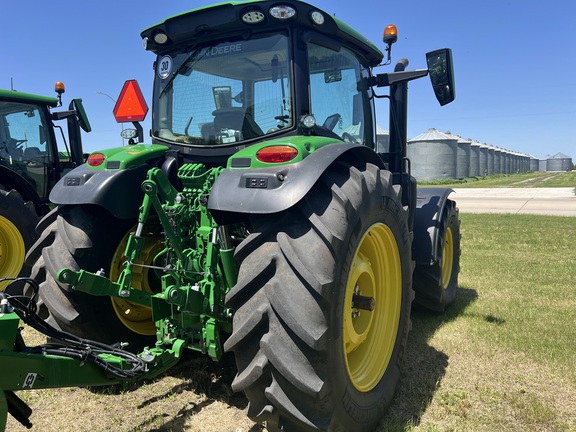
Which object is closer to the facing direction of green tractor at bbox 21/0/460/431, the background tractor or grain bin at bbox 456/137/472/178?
the grain bin

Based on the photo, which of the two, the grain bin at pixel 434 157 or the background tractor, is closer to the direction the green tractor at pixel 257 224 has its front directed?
the grain bin

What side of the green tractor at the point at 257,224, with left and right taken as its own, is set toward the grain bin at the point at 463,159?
front

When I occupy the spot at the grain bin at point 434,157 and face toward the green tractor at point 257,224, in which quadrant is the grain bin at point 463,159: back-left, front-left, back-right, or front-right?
back-left

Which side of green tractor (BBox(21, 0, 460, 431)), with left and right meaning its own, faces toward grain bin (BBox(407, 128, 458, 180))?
front

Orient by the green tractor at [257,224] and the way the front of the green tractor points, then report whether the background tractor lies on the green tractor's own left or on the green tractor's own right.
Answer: on the green tractor's own left

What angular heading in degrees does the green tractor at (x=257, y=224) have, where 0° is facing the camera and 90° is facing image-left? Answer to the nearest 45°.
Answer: approximately 225°

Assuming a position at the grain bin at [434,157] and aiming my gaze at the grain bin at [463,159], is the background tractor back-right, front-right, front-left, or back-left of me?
back-right
